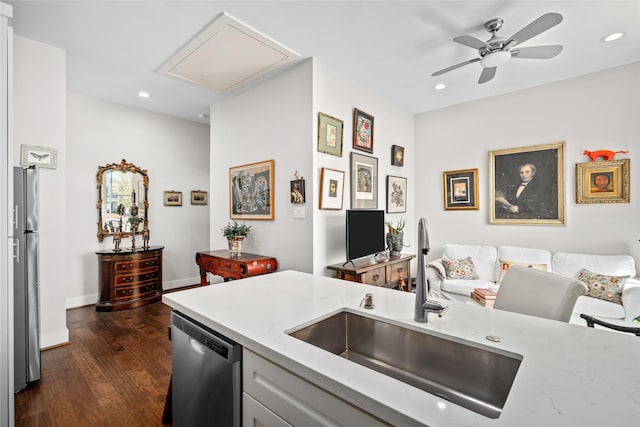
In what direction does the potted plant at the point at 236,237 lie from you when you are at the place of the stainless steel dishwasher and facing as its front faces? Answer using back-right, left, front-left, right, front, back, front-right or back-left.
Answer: back-right

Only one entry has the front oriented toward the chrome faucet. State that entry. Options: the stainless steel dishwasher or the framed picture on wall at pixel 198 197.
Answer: the framed picture on wall

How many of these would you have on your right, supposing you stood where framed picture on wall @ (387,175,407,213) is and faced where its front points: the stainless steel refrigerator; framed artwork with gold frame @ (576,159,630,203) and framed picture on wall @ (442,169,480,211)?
1

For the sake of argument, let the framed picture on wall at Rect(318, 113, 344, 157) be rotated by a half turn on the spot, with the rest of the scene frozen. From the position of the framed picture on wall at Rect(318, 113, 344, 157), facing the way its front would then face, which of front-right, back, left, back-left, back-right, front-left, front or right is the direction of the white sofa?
back-right

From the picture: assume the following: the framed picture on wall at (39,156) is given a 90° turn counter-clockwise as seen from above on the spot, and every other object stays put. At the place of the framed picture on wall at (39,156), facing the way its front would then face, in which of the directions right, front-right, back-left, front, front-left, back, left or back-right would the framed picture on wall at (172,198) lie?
front-left

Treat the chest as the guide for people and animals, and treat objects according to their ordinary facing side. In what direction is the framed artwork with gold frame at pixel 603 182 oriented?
toward the camera

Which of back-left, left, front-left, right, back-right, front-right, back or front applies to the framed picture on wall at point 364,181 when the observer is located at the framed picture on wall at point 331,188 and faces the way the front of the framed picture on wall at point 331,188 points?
left

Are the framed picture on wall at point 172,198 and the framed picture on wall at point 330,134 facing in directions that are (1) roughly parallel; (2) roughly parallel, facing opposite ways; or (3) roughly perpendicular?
roughly parallel

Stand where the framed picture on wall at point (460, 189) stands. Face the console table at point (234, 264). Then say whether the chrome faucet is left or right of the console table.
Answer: left

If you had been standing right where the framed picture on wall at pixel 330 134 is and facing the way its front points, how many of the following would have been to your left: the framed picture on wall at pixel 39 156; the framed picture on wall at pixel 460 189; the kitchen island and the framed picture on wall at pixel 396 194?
2

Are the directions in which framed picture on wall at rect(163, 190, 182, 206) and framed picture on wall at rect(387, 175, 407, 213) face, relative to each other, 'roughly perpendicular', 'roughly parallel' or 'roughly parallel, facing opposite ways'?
roughly parallel

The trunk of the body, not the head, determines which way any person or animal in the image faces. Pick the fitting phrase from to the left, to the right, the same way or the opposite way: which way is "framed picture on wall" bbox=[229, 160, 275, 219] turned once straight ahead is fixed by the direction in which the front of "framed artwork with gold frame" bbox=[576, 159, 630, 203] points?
the same way

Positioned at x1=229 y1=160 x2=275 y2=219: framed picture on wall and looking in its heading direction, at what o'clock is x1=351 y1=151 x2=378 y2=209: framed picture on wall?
x1=351 y1=151 x2=378 y2=209: framed picture on wall is roughly at 8 o'clock from x1=229 y1=160 x2=275 y2=219: framed picture on wall.

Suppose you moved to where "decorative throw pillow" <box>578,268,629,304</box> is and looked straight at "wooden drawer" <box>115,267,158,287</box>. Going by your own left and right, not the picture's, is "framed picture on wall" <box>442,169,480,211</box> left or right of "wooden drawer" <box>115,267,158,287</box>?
right

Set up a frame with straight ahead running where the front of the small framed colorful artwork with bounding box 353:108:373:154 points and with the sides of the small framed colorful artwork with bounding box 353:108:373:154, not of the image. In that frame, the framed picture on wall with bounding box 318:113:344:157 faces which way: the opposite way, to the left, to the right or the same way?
the same way

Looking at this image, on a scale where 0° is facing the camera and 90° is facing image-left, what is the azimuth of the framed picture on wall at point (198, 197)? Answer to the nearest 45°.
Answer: approximately 0°

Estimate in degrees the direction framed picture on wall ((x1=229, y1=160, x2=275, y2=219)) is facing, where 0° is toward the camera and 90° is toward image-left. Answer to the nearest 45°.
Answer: approximately 45°

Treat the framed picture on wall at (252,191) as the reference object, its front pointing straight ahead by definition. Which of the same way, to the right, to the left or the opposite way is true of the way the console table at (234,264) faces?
the same way
